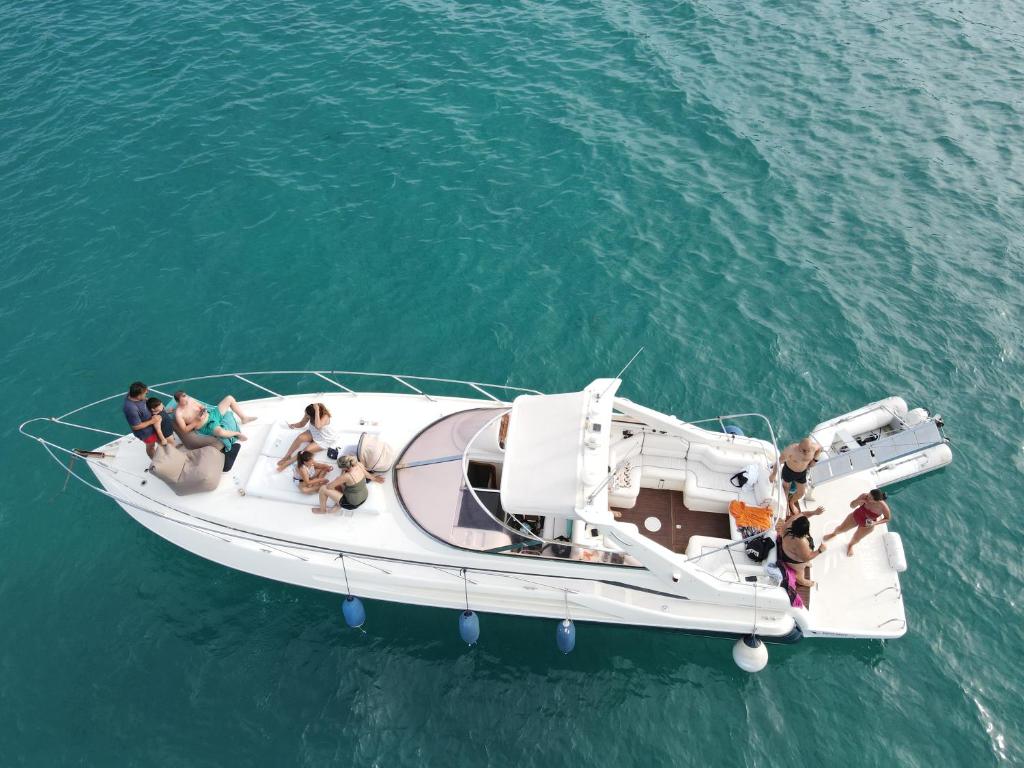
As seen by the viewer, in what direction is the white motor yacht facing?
to the viewer's left

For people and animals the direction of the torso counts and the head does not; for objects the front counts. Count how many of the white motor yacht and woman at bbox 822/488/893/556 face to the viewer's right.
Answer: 0

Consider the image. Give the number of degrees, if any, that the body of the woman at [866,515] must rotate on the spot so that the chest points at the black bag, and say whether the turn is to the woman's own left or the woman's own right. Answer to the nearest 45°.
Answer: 0° — they already face it

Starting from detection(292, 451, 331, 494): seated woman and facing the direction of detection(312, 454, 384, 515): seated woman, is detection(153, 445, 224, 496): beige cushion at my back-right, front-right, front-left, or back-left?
back-right

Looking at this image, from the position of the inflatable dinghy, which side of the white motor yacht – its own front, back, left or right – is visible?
back

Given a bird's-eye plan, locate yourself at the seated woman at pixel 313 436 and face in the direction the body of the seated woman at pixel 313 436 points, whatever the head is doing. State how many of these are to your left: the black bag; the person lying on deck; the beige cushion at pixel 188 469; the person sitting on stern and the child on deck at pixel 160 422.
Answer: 2

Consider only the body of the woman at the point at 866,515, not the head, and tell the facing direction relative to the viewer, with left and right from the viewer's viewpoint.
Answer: facing the viewer and to the left of the viewer

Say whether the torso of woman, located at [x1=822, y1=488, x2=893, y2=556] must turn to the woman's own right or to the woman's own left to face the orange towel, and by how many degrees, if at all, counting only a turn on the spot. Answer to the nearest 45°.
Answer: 0° — they already face it
